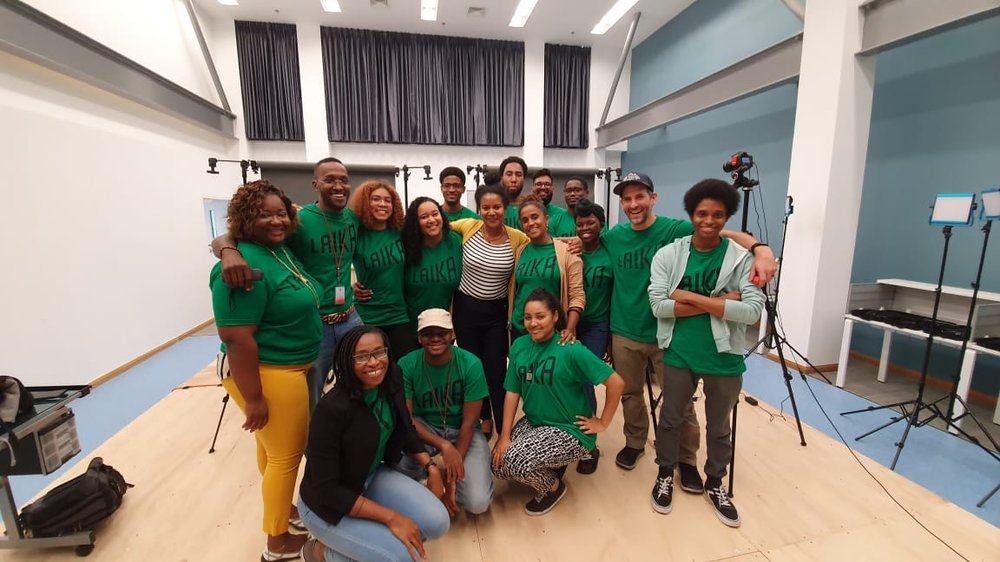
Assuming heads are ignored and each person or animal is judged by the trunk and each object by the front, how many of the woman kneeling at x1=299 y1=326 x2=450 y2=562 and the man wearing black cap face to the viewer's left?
0

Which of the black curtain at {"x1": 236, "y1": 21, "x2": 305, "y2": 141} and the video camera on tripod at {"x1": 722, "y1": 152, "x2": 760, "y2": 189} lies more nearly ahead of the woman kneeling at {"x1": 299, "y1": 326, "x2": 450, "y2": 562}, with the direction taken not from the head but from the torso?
the video camera on tripod

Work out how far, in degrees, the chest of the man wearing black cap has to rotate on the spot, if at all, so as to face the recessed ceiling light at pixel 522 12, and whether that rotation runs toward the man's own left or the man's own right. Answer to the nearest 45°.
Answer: approximately 135° to the man's own right

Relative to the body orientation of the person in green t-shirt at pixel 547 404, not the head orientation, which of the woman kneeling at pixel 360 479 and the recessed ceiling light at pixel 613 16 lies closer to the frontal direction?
the woman kneeling

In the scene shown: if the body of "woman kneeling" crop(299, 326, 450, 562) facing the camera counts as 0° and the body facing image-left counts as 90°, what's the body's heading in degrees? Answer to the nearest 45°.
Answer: approximately 315°

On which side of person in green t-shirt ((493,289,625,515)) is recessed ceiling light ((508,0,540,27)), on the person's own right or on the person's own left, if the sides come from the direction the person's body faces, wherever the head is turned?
on the person's own right

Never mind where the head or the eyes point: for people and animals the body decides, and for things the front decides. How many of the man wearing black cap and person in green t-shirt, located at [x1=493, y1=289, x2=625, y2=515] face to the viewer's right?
0

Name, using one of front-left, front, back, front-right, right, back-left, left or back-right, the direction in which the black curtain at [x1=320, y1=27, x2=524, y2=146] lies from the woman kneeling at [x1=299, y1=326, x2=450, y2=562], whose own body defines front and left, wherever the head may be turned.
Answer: back-left

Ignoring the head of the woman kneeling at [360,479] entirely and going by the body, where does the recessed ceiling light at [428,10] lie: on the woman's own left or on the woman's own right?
on the woman's own left

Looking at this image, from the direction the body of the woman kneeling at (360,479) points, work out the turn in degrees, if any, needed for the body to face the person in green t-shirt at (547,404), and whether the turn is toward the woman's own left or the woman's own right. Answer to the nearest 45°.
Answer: approximately 45° to the woman's own left
